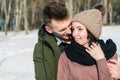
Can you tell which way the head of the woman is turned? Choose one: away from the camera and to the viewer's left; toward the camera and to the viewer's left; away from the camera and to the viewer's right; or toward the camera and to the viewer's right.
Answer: toward the camera and to the viewer's left

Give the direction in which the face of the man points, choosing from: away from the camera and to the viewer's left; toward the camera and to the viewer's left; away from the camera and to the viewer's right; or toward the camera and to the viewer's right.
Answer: toward the camera and to the viewer's right

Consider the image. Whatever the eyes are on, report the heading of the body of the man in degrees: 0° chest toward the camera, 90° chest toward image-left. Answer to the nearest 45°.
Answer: approximately 315°

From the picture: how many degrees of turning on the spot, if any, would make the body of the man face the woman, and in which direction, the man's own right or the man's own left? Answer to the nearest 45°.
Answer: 0° — they already face them
